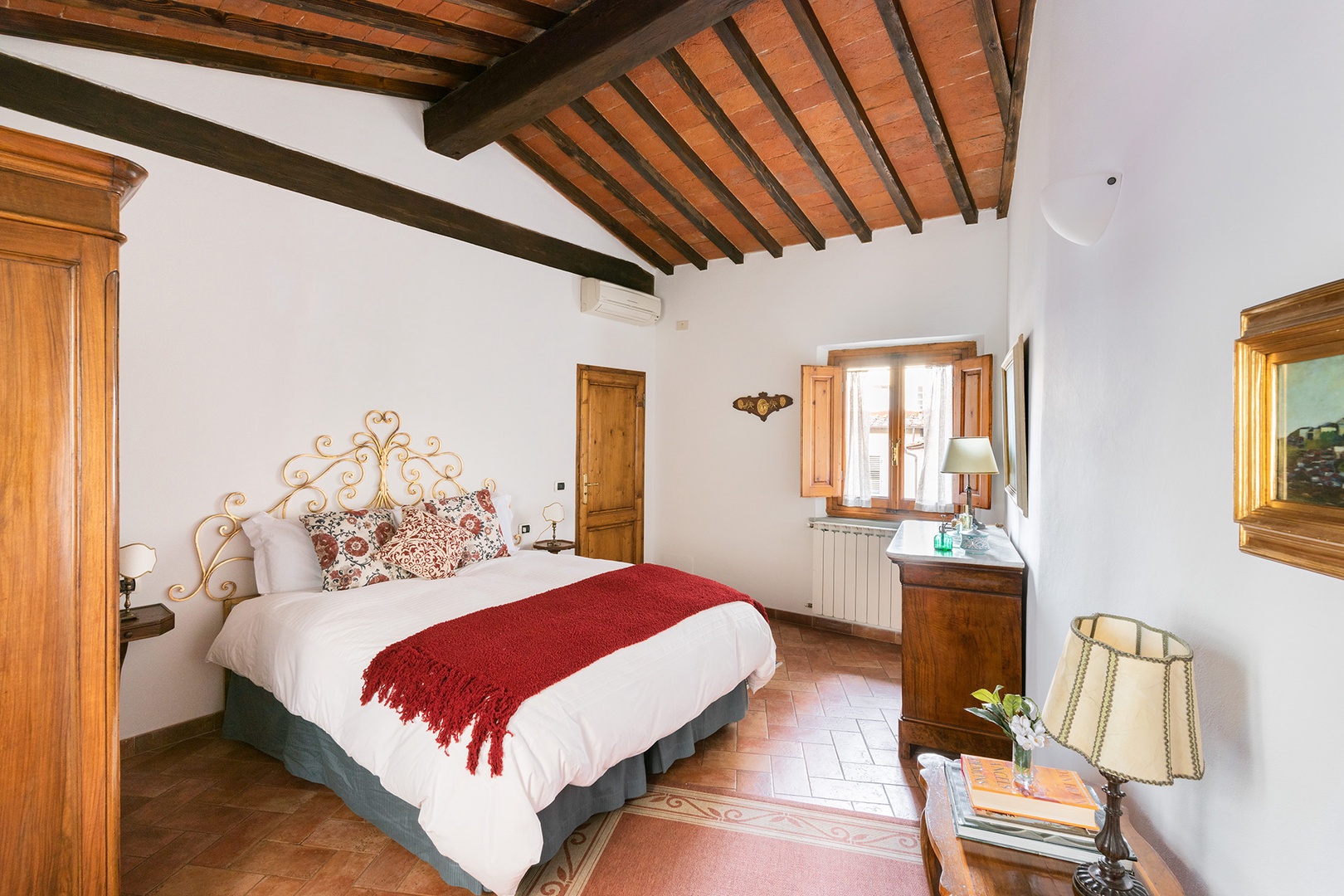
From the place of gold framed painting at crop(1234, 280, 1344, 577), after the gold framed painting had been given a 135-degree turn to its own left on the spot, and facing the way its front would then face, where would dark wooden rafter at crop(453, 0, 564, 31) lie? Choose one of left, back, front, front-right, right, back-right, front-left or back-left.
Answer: back

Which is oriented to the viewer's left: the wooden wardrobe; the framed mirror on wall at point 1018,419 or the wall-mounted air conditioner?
the framed mirror on wall

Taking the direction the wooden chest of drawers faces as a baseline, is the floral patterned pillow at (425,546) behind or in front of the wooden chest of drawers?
in front

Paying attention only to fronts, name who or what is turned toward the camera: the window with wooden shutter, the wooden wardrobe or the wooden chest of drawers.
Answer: the window with wooden shutter

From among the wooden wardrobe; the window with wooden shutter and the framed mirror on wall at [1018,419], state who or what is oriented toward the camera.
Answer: the window with wooden shutter

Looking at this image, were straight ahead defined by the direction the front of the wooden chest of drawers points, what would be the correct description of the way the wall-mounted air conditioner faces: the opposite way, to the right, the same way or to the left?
the opposite way

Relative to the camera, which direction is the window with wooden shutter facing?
toward the camera

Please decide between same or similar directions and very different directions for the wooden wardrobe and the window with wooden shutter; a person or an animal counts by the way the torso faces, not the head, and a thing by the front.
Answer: very different directions

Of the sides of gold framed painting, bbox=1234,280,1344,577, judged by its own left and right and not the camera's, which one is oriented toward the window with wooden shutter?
right

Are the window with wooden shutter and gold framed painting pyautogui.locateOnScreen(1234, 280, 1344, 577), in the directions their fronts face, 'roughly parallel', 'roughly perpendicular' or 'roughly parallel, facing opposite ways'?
roughly perpendicular

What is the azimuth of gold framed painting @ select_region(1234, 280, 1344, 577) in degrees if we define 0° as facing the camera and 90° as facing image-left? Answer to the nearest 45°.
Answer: approximately 45°

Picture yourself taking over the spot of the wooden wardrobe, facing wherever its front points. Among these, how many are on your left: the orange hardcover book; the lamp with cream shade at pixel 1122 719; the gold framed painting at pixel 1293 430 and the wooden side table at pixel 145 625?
1

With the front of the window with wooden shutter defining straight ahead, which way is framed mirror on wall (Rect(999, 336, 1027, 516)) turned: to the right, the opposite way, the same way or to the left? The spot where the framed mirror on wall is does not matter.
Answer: to the right

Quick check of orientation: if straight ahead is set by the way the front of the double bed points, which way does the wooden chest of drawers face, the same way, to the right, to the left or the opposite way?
the opposite way

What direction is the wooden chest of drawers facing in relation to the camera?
to the viewer's left

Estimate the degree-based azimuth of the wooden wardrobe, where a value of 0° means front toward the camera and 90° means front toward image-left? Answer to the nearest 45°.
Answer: approximately 270°

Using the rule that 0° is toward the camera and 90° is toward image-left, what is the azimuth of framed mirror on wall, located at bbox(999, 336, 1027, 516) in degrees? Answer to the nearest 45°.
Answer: approximately 90°
